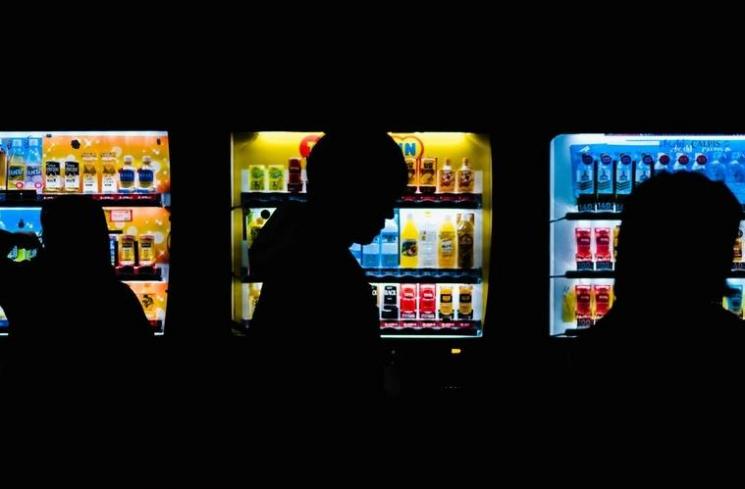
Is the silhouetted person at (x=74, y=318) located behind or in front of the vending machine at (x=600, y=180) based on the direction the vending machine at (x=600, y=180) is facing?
in front

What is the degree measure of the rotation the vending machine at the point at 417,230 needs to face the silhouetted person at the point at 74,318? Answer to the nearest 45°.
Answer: approximately 45° to its right

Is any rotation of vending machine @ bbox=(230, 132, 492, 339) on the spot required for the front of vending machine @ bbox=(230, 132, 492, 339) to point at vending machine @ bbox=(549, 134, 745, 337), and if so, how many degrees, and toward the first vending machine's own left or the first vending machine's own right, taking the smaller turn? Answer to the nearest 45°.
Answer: approximately 90° to the first vending machine's own left

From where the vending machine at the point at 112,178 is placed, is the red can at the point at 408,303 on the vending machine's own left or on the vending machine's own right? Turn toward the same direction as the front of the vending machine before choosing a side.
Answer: on the vending machine's own left

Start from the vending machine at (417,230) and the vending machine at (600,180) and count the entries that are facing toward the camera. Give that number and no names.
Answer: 2

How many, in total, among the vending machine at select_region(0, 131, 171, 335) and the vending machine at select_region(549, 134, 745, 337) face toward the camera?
2

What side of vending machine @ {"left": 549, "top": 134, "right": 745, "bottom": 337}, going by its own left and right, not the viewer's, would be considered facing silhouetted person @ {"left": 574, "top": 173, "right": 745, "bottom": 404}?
front

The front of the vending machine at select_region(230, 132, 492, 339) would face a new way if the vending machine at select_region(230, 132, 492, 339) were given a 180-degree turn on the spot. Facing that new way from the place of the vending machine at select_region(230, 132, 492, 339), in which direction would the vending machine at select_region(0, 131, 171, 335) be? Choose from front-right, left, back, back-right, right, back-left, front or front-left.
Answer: left
